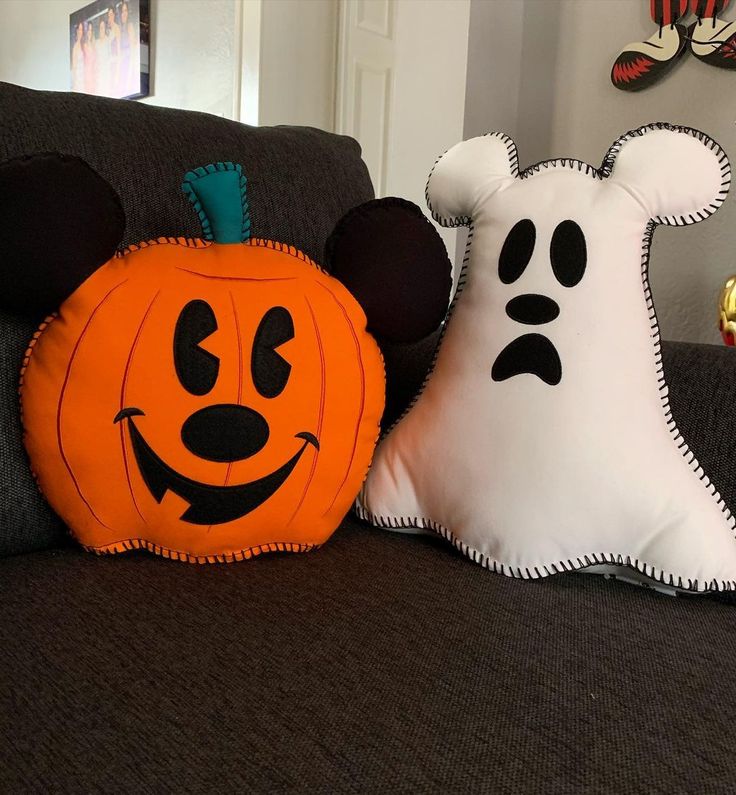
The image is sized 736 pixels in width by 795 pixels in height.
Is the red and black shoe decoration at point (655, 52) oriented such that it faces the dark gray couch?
no

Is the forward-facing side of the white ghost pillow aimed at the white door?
no

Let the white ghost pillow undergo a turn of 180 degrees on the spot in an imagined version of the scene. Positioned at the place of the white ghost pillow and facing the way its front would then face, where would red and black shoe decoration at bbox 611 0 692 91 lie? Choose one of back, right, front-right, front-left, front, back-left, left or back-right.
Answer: front

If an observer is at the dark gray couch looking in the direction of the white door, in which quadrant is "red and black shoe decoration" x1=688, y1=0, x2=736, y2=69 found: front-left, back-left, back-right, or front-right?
front-right

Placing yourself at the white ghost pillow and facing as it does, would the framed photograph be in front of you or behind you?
behind

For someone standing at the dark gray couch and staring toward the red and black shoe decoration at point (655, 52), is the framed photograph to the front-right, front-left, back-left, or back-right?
front-left

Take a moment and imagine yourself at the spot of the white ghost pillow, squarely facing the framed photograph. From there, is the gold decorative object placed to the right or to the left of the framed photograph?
right

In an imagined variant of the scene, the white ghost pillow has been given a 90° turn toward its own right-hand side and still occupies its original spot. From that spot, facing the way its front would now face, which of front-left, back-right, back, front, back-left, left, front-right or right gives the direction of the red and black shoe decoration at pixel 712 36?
right

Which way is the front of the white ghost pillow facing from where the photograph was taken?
facing the viewer

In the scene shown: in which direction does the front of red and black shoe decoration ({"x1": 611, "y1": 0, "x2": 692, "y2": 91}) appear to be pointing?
to the viewer's left

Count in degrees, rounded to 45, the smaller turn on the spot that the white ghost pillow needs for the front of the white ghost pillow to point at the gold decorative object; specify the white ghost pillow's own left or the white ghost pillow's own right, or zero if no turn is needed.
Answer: approximately 180°
